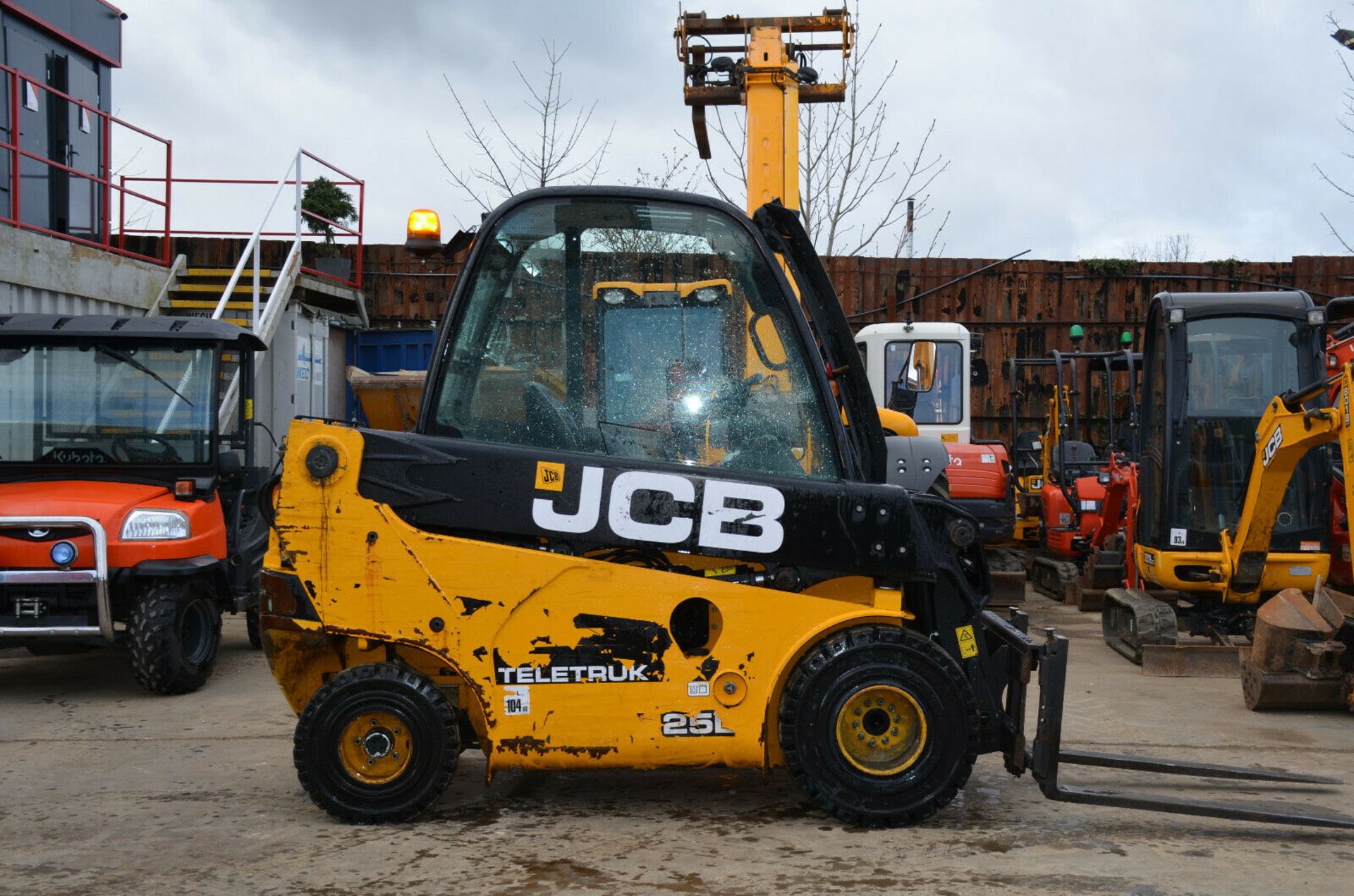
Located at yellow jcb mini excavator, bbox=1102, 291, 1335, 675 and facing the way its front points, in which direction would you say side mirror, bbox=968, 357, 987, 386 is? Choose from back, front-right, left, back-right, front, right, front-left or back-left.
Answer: back-right

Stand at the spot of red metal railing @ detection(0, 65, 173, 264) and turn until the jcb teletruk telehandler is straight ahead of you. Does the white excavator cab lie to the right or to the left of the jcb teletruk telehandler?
left

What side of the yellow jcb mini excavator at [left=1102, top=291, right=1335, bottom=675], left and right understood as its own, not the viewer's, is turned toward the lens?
front

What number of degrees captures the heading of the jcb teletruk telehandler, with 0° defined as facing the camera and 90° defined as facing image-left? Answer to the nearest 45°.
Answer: approximately 270°

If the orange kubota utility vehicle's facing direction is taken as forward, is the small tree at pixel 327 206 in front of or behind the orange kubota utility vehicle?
behind

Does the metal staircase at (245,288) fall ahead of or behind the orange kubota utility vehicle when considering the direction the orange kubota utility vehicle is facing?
behind

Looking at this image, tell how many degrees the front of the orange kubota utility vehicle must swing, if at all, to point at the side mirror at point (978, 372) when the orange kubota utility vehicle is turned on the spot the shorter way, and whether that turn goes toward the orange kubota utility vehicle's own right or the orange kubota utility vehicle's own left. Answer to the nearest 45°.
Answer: approximately 90° to the orange kubota utility vehicle's own left

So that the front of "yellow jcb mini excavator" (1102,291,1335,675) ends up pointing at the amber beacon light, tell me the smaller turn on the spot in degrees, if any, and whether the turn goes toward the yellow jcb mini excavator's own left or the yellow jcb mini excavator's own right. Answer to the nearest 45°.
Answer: approximately 45° to the yellow jcb mini excavator's own right

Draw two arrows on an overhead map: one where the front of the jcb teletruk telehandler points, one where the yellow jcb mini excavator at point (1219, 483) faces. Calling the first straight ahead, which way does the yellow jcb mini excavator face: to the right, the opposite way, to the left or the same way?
to the right

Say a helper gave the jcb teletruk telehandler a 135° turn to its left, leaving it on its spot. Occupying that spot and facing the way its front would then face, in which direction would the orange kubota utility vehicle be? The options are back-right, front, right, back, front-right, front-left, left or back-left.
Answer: front

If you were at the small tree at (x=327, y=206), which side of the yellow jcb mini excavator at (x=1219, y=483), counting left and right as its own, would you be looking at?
right

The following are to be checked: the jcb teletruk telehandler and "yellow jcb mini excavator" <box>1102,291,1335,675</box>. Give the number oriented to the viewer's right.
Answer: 1

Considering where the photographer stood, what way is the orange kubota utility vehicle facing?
facing the viewer

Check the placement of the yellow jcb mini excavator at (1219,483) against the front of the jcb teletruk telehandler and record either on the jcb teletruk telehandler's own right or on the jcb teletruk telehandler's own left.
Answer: on the jcb teletruk telehandler's own left
